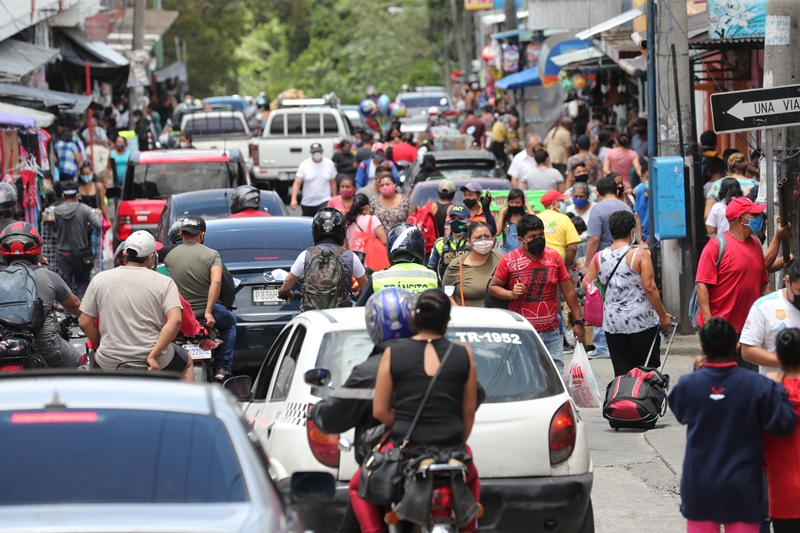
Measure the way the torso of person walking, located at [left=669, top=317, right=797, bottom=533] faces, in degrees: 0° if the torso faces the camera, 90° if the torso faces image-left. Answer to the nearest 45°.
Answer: approximately 180°

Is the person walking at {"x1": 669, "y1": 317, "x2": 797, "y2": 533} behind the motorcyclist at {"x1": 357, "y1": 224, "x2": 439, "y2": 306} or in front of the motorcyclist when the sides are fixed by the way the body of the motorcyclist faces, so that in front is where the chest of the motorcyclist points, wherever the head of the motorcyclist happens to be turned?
behind

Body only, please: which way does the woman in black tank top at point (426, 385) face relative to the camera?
away from the camera

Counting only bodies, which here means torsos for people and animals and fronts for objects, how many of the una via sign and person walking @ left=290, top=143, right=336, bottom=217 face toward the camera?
2

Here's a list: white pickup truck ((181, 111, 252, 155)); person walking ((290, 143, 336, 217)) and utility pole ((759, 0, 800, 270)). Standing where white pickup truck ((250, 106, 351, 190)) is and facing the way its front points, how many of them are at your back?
2

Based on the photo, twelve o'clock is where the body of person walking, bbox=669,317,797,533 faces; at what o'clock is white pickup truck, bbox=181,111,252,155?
The white pickup truck is roughly at 11 o'clock from the person walking.

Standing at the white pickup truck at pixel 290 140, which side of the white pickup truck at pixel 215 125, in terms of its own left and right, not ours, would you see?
back

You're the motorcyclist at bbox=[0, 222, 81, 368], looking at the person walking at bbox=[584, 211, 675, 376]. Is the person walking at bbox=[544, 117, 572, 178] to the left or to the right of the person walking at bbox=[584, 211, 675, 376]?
left

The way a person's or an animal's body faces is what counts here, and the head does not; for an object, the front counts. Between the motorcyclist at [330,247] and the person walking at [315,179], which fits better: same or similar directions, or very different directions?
very different directions

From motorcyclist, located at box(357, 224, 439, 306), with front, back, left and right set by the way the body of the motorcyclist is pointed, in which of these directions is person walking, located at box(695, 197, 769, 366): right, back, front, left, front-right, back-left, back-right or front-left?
right

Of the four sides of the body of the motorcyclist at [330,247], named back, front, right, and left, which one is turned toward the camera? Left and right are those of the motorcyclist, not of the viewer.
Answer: back

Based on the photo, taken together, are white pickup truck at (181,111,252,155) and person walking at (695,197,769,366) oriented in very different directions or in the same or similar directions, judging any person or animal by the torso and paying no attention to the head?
very different directions

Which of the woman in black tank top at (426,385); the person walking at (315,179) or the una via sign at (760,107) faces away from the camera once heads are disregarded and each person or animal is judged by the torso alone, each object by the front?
the woman in black tank top

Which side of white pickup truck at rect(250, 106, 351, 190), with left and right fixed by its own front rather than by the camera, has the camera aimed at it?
back

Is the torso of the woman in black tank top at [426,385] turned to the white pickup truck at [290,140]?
yes

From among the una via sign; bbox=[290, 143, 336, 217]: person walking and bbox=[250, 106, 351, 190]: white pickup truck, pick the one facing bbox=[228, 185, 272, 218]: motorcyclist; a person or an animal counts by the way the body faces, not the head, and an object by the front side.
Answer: the person walking
